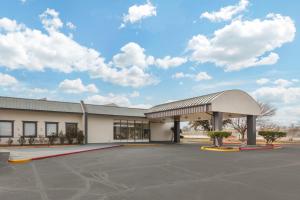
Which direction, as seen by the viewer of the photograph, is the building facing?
facing the viewer and to the right of the viewer

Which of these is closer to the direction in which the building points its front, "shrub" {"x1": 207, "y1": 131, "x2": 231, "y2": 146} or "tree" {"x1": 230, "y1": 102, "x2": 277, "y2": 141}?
the shrub

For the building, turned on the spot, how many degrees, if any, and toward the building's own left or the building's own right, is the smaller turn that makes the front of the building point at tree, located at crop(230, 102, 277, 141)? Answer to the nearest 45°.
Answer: approximately 90° to the building's own left
